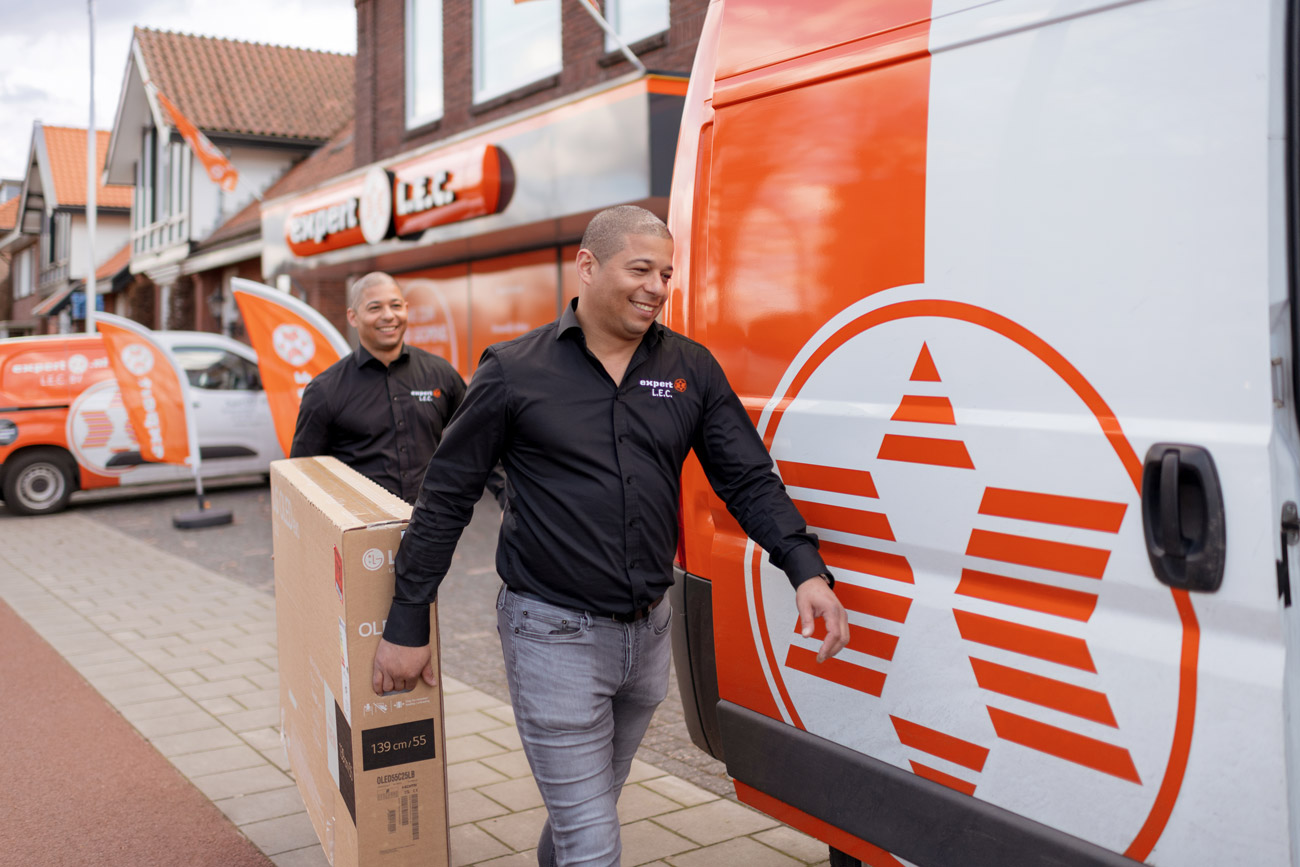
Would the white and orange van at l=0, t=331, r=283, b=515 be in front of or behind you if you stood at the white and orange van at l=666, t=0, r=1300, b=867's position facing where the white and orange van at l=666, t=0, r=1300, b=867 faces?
behind

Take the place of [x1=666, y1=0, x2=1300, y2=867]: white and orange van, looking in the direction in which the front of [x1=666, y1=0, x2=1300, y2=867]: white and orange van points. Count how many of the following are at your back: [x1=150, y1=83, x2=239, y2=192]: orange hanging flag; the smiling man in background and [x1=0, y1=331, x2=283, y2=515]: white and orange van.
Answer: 3

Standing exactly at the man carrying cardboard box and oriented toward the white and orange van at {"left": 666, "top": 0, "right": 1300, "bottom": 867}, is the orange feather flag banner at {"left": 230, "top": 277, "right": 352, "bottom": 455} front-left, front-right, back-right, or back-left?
back-left

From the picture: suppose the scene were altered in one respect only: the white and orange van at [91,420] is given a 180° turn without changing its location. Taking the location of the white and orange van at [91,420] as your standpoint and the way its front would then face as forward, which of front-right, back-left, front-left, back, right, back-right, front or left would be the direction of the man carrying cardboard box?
left

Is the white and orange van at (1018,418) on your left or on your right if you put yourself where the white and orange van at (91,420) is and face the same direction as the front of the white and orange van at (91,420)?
on your right

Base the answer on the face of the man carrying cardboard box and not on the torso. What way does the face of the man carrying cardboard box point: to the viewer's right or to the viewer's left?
to the viewer's right

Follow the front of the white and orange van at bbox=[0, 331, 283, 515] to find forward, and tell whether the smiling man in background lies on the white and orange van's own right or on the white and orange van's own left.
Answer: on the white and orange van's own right

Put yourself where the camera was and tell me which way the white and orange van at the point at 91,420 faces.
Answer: facing to the right of the viewer

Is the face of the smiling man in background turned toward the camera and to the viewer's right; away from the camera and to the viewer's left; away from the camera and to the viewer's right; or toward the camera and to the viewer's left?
toward the camera and to the viewer's right

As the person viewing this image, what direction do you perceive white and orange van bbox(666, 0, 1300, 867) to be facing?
facing the viewer and to the right of the viewer
